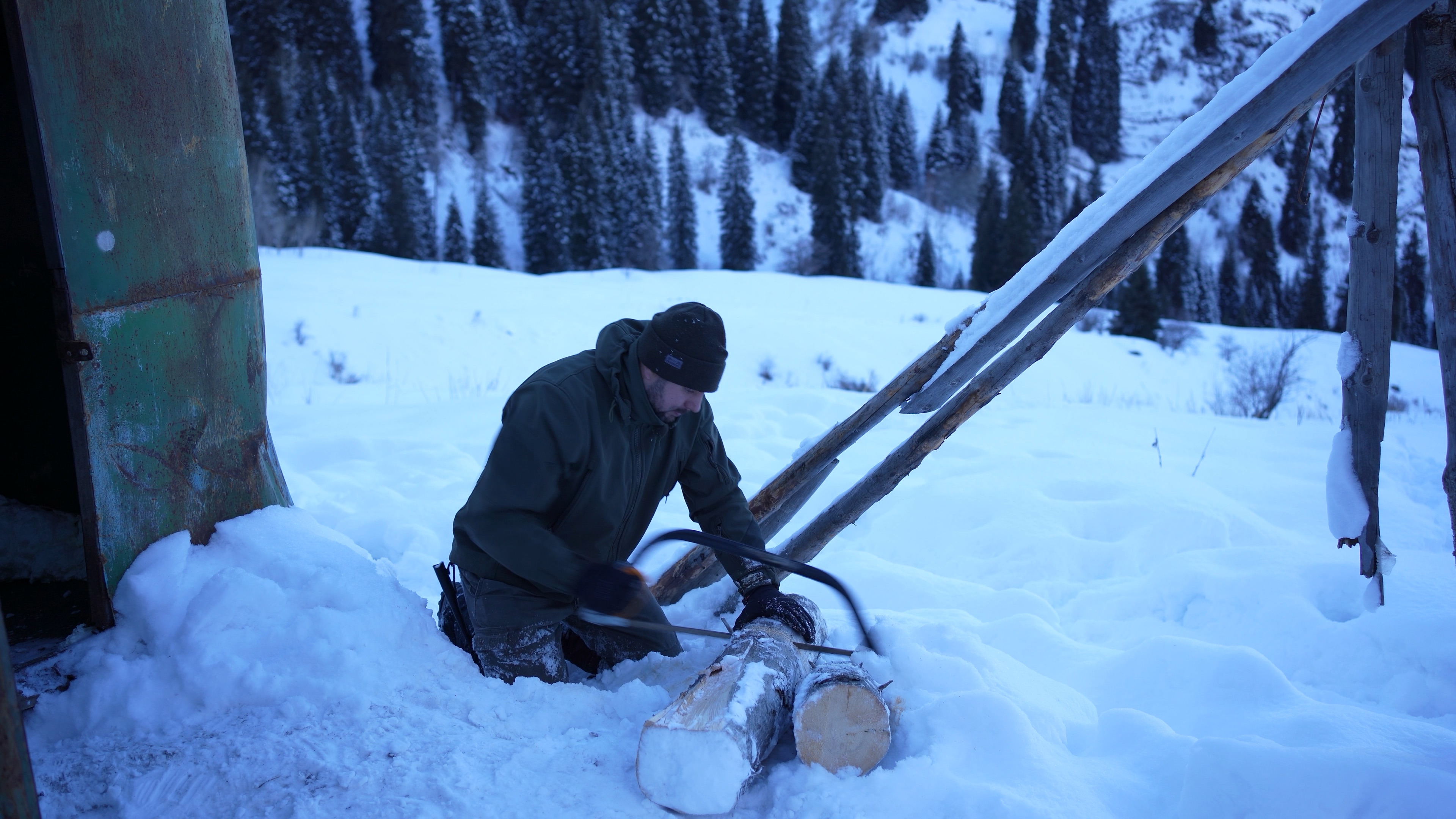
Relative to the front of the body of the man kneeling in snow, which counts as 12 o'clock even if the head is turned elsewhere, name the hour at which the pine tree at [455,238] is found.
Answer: The pine tree is roughly at 7 o'clock from the man kneeling in snow.

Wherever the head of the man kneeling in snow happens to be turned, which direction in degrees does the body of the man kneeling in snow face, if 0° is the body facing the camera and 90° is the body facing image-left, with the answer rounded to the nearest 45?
approximately 315°

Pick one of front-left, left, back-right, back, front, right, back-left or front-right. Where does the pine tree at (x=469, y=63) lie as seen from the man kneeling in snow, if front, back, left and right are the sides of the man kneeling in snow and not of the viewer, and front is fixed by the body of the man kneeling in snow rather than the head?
back-left

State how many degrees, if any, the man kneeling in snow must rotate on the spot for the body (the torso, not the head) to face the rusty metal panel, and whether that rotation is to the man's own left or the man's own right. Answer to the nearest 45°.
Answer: approximately 135° to the man's own right

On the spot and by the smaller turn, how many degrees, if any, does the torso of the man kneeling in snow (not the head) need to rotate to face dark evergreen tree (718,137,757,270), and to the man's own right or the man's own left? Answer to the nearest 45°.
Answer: approximately 135° to the man's own left

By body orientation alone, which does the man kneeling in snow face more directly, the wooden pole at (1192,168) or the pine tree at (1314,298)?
the wooden pole

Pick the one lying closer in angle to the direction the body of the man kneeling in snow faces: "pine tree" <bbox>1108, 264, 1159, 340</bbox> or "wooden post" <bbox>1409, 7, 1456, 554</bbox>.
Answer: the wooden post

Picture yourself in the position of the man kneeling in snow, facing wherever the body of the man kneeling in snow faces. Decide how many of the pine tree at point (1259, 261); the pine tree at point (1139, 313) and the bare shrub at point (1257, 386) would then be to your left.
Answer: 3

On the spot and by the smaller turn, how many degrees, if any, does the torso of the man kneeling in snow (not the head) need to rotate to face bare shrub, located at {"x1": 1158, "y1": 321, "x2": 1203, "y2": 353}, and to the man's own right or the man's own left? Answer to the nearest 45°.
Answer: approximately 90° to the man's own left

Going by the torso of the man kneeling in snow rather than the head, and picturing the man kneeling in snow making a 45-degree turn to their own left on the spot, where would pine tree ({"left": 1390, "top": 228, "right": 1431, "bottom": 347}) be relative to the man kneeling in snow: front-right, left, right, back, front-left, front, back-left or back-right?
front-left

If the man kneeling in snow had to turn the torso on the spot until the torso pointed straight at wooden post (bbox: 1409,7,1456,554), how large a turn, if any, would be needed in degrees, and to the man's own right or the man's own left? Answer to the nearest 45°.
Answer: approximately 45° to the man's own left

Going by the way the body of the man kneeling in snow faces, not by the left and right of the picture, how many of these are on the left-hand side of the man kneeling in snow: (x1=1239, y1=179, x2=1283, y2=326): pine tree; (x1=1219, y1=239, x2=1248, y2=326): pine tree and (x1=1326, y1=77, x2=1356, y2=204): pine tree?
3
